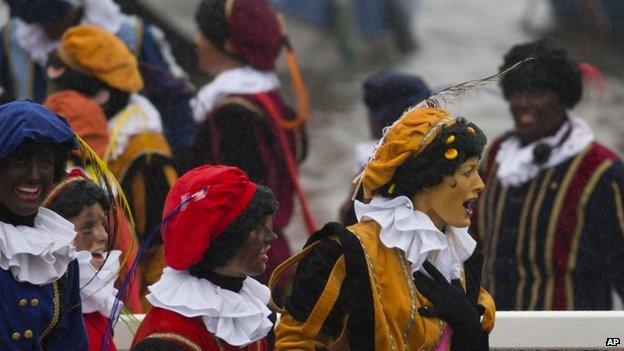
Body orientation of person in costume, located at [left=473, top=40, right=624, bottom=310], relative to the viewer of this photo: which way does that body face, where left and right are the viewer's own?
facing the viewer and to the left of the viewer

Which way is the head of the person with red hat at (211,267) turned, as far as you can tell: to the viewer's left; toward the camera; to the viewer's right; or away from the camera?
to the viewer's right

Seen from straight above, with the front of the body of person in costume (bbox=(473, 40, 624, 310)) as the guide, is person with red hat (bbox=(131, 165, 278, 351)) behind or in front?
in front

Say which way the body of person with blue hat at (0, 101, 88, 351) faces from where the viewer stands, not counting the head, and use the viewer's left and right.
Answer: facing the viewer

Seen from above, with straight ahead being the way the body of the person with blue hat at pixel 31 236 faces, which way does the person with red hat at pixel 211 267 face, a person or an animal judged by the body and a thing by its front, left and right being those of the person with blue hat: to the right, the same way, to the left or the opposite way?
to the left

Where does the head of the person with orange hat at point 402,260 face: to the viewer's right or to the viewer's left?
to the viewer's right
